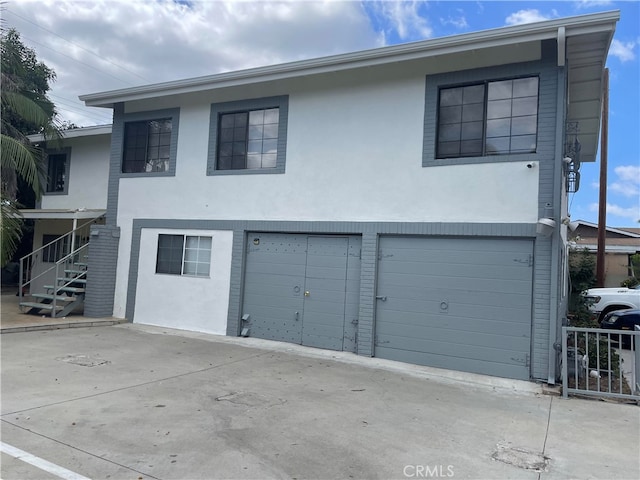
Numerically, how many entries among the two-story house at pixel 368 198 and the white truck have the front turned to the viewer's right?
0

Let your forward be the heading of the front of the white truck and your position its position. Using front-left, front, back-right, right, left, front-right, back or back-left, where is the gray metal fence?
left

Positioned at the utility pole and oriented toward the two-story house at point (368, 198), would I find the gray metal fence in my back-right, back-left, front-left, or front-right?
front-left

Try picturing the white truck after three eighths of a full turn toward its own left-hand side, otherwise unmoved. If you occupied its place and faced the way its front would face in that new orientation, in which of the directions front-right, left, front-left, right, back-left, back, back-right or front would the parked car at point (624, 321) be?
front-right

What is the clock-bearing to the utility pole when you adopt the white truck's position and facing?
The utility pole is roughly at 3 o'clock from the white truck.

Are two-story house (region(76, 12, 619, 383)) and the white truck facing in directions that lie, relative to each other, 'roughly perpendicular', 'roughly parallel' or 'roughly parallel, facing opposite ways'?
roughly perpendicular

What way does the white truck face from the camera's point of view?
to the viewer's left

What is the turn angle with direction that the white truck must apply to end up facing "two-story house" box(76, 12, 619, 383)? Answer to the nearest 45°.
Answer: approximately 45° to its left

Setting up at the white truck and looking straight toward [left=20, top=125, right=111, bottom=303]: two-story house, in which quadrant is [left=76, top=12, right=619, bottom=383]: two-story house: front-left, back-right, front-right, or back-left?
front-left

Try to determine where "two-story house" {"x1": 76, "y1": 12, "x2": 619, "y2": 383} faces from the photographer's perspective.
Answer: facing the viewer and to the left of the viewer

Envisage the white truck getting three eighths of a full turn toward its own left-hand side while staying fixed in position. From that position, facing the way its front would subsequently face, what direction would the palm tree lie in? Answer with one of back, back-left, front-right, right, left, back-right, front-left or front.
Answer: right
